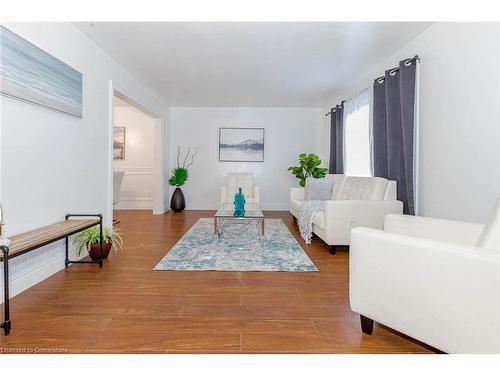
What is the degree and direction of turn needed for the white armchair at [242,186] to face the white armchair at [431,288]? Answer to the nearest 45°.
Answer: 0° — it already faces it

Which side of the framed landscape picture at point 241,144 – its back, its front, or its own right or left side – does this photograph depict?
front

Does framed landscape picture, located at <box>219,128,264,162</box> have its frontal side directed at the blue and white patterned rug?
yes

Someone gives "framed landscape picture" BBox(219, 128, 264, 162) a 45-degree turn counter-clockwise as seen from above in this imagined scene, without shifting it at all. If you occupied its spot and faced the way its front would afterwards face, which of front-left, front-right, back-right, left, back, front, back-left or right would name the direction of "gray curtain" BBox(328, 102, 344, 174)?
front

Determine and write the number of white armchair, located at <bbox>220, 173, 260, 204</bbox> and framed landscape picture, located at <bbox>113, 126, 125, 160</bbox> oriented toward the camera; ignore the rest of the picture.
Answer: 2

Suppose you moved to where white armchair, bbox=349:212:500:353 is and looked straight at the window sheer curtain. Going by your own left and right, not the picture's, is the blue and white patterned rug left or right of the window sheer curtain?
left

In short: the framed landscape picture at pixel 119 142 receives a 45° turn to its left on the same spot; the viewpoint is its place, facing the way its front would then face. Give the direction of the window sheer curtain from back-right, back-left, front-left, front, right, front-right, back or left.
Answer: front

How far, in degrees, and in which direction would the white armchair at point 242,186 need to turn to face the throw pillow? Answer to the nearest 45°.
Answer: approximately 45° to its left

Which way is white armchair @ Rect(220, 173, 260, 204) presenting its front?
toward the camera

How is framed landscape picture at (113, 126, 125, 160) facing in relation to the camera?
toward the camera

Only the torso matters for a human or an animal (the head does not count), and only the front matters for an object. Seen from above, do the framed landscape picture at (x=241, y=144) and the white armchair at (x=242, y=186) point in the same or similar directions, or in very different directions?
same or similar directions

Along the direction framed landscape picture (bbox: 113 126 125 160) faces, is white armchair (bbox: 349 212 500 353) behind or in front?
in front

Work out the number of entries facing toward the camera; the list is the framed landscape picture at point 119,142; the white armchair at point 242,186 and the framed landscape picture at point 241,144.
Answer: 3

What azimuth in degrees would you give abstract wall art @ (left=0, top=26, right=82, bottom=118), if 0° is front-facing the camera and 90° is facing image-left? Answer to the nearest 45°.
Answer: approximately 315°

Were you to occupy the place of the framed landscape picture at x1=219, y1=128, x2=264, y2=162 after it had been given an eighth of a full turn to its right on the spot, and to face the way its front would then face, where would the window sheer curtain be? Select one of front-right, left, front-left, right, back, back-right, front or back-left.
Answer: left

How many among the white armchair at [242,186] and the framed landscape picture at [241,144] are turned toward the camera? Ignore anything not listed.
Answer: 2
